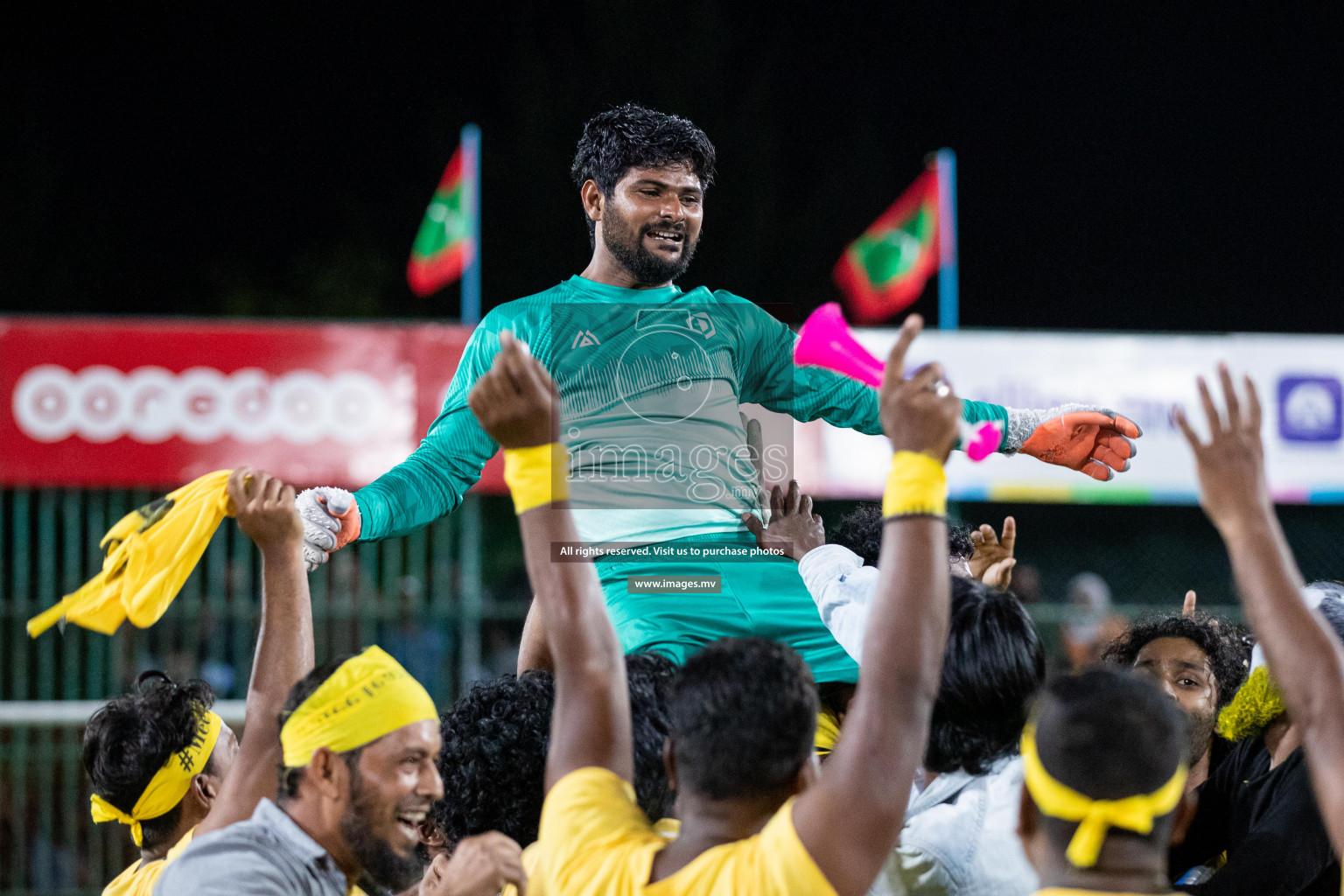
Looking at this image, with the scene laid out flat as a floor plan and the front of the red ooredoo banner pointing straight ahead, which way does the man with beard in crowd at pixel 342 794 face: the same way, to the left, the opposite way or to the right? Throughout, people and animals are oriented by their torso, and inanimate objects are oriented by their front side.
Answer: to the left

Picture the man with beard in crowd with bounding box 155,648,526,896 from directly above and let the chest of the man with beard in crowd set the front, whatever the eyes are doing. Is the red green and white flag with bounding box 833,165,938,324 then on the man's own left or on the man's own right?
on the man's own left

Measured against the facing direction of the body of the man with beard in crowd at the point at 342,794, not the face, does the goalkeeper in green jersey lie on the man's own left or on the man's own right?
on the man's own left

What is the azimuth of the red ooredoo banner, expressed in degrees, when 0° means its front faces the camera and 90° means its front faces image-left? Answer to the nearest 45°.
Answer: approximately 0°

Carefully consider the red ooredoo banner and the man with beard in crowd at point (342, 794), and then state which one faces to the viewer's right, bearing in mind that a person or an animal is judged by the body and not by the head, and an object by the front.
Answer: the man with beard in crowd

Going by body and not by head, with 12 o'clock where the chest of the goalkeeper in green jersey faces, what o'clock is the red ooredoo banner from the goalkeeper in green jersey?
The red ooredoo banner is roughly at 5 o'clock from the goalkeeper in green jersey.

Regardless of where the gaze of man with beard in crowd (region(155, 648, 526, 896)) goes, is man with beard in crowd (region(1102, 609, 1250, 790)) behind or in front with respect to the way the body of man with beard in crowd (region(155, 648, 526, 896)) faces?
in front

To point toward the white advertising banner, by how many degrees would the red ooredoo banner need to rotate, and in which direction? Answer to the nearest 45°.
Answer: approximately 90° to its left

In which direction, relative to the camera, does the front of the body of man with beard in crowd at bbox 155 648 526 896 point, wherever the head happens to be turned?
to the viewer's right

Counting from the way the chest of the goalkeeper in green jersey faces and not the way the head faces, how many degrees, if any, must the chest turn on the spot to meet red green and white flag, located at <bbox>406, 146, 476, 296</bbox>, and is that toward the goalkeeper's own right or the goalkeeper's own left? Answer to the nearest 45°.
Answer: approximately 180°

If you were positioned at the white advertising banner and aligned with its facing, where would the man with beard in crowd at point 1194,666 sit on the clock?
The man with beard in crowd is roughly at 12 o'clock from the white advertising banner.

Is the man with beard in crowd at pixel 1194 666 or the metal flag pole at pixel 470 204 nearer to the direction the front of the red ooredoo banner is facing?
the man with beard in crowd

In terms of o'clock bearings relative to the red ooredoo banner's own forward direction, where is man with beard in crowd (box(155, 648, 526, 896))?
The man with beard in crowd is roughly at 12 o'clock from the red ooredoo banner.
